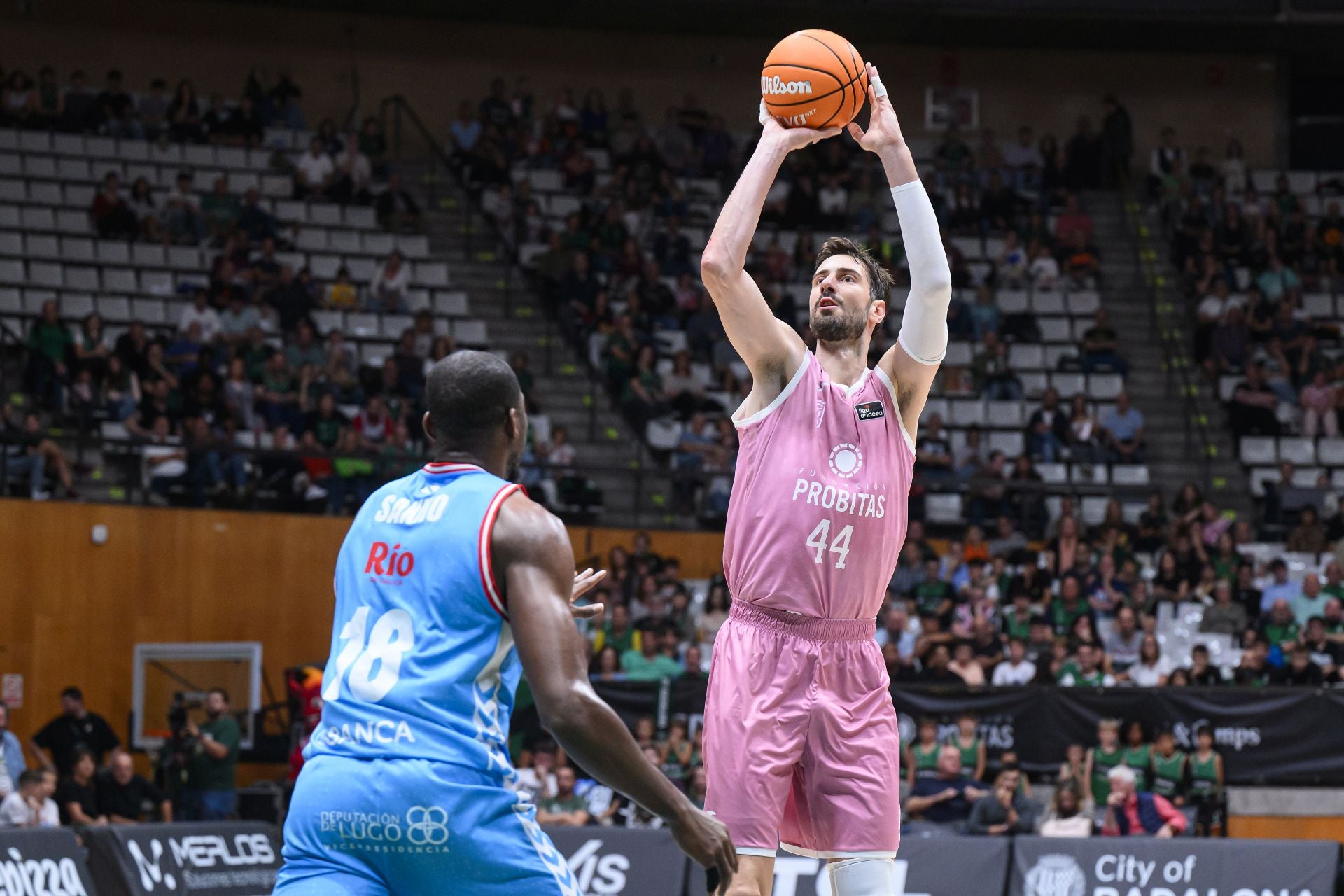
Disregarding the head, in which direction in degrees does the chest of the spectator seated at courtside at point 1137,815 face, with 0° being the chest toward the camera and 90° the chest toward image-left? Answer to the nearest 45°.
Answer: approximately 45°

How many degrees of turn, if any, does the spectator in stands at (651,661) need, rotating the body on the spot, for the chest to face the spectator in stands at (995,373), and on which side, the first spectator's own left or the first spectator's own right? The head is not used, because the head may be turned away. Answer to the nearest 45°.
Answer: approximately 135° to the first spectator's own left

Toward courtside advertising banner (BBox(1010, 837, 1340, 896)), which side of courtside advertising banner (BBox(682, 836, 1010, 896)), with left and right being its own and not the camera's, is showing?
left

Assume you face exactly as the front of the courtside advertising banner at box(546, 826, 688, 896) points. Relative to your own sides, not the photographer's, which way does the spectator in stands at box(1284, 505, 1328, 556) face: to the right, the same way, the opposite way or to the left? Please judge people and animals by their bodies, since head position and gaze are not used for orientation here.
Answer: the same way

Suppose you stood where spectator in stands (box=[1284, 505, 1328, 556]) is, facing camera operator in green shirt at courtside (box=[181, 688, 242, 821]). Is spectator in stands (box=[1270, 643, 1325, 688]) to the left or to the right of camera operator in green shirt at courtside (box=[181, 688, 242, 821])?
left

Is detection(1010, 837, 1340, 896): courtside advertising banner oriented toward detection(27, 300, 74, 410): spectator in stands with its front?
no

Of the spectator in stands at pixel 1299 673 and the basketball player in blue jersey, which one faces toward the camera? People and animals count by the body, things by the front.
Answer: the spectator in stands

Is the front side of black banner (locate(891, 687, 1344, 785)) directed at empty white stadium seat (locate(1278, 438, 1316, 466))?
no

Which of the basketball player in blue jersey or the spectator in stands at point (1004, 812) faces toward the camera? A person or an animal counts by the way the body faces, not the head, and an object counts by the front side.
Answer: the spectator in stands

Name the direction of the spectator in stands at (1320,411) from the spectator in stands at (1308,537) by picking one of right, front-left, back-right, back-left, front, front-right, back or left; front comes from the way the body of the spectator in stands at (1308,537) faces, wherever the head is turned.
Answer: back

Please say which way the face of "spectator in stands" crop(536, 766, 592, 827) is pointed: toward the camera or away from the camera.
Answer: toward the camera

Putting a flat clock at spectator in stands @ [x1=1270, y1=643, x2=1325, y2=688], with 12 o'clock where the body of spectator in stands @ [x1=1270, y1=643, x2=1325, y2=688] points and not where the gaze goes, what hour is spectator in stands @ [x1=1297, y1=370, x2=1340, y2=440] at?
spectator in stands @ [x1=1297, y1=370, x2=1340, y2=440] is roughly at 6 o'clock from spectator in stands @ [x1=1270, y1=643, x2=1325, y2=688].

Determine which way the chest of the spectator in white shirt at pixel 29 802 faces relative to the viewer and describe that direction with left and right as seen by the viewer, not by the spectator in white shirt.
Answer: facing the viewer and to the right of the viewer

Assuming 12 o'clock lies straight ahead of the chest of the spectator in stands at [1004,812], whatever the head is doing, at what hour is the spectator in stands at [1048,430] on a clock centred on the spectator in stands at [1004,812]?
the spectator in stands at [1048,430] is roughly at 6 o'clock from the spectator in stands at [1004,812].

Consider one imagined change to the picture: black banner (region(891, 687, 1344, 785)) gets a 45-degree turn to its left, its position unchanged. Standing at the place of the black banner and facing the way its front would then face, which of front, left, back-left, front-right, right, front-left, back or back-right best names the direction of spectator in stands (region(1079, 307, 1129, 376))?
back-left

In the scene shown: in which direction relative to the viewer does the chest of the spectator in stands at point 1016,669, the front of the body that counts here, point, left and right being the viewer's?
facing the viewer

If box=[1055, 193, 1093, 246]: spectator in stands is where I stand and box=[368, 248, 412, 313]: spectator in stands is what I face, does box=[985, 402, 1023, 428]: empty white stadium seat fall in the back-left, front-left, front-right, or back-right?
front-left

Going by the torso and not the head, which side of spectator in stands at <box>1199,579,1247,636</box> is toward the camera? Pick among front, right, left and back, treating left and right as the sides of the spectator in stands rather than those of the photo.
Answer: front

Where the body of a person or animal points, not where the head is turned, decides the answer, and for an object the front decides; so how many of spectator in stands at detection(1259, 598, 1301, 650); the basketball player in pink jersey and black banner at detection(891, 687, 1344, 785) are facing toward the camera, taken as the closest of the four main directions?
3

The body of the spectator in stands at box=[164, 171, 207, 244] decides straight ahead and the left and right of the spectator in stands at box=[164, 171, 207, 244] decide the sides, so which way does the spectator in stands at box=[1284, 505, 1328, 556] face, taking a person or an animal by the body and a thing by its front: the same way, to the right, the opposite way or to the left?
the same way

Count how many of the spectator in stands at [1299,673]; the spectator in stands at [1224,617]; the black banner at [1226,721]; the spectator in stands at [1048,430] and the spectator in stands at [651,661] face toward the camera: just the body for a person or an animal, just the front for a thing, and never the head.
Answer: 5

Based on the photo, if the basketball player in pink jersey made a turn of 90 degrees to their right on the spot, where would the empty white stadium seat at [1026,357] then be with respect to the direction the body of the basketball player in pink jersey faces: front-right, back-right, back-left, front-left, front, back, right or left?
right
